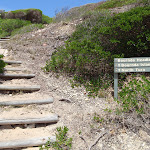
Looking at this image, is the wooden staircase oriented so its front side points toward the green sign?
no

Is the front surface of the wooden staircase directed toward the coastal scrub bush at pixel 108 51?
no

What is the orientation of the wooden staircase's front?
toward the camera

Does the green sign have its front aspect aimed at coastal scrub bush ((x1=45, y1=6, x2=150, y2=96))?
no

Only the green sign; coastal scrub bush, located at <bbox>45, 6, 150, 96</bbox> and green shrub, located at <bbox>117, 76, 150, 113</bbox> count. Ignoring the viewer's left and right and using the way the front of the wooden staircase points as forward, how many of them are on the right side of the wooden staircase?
0

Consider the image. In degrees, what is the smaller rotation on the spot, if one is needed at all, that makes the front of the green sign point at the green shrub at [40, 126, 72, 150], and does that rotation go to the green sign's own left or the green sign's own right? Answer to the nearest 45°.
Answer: approximately 45° to the green sign's own right

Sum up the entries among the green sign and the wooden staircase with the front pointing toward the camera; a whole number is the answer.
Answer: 2

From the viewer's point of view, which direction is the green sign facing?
toward the camera

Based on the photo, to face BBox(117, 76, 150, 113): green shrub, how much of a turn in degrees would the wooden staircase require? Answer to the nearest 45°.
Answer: approximately 90° to its left
